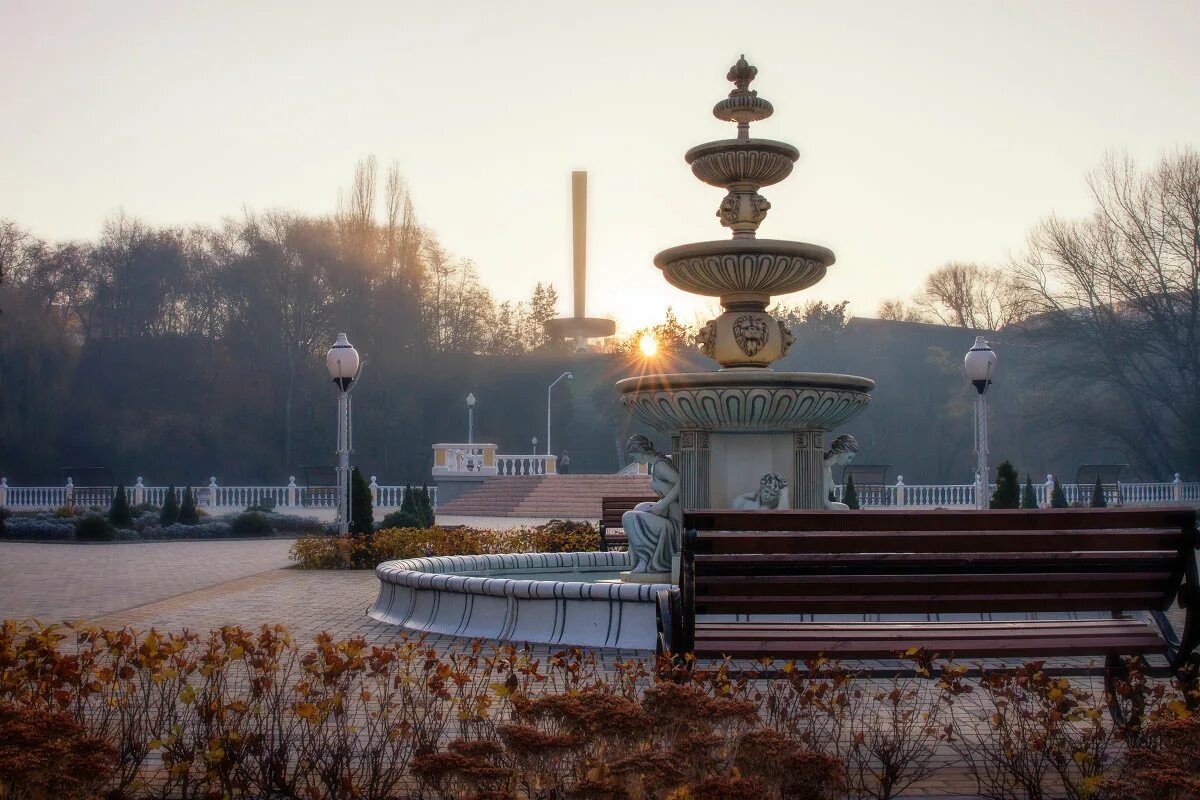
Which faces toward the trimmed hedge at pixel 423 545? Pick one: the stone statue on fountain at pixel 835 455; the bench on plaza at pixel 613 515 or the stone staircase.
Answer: the stone staircase

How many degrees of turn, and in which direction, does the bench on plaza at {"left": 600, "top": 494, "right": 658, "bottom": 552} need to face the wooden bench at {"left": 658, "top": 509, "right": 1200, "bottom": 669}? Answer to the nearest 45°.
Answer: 0° — it already faces it

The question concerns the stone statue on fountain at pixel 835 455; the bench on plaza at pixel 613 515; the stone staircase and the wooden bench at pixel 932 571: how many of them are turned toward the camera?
2

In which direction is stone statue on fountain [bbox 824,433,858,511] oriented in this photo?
to the viewer's right

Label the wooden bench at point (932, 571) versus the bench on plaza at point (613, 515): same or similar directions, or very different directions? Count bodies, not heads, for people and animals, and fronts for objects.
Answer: very different directions

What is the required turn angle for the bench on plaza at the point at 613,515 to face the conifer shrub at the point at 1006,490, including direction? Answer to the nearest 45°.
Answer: approximately 135° to its left

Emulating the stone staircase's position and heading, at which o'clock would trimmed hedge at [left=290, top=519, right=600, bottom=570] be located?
The trimmed hedge is roughly at 12 o'clock from the stone staircase.

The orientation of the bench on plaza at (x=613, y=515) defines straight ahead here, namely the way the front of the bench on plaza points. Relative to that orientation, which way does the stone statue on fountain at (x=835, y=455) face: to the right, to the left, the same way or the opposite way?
to the left

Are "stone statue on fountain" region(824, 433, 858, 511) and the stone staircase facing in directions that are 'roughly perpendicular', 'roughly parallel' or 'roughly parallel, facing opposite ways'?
roughly perpendicular

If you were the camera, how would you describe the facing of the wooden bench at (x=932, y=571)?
facing away from the viewer

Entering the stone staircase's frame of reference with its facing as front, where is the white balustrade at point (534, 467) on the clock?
The white balustrade is roughly at 6 o'clock from the stone staircase.

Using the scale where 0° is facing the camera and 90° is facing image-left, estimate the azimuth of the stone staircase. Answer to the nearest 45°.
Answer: approximately 0°

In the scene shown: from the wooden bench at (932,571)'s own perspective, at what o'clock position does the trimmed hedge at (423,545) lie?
The trimmed hedge is roughly at 11 o'clock from the wooden bench.

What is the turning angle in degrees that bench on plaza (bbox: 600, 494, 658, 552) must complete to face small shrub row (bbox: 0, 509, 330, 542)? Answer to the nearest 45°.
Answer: approximately 135° to its right

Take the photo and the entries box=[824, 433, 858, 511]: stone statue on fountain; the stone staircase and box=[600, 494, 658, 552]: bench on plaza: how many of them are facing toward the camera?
2
